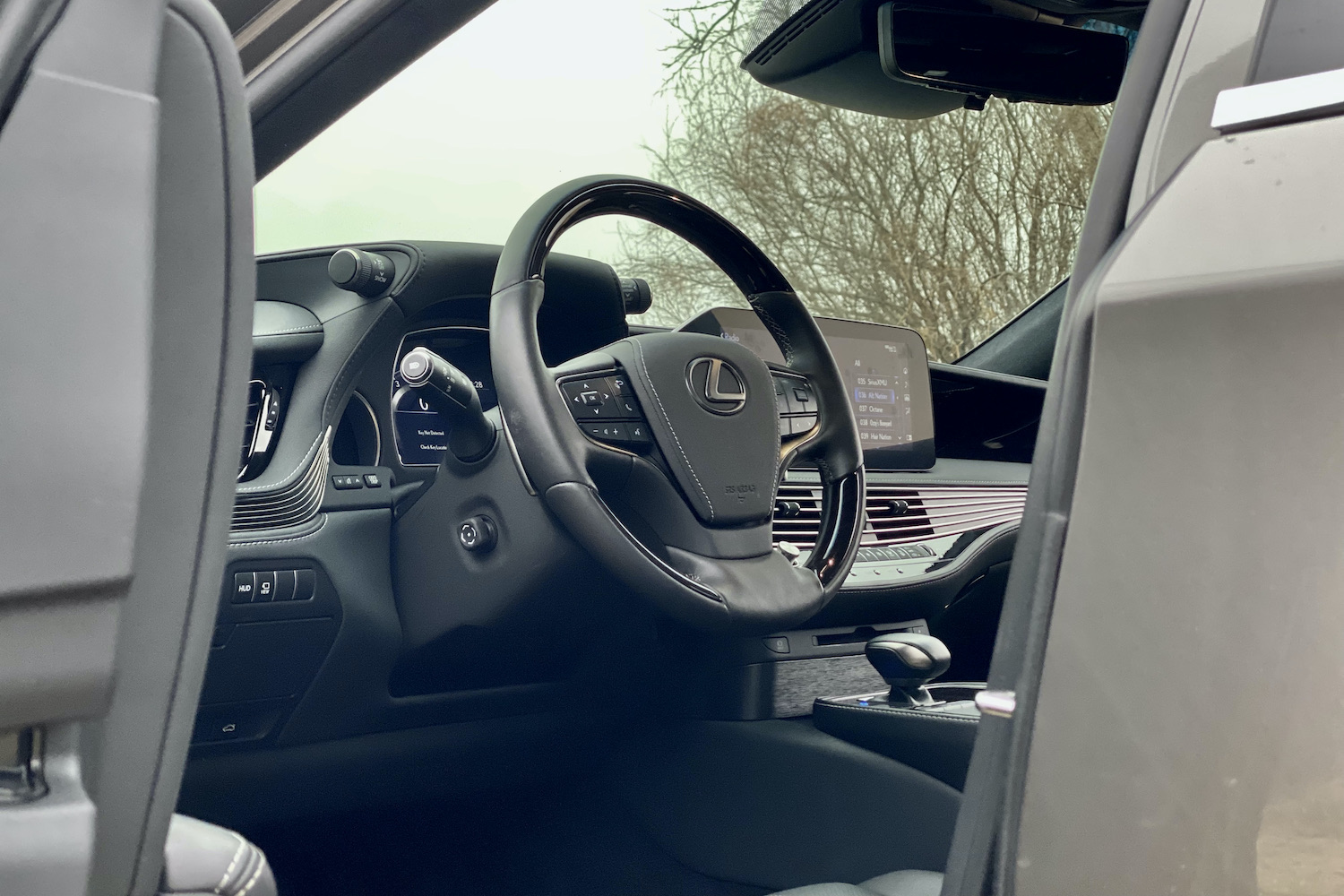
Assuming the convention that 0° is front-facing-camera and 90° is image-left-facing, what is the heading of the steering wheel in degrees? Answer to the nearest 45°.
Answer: approximately 315°

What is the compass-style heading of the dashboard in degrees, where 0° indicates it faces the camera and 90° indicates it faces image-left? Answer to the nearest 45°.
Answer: approximately 315°
